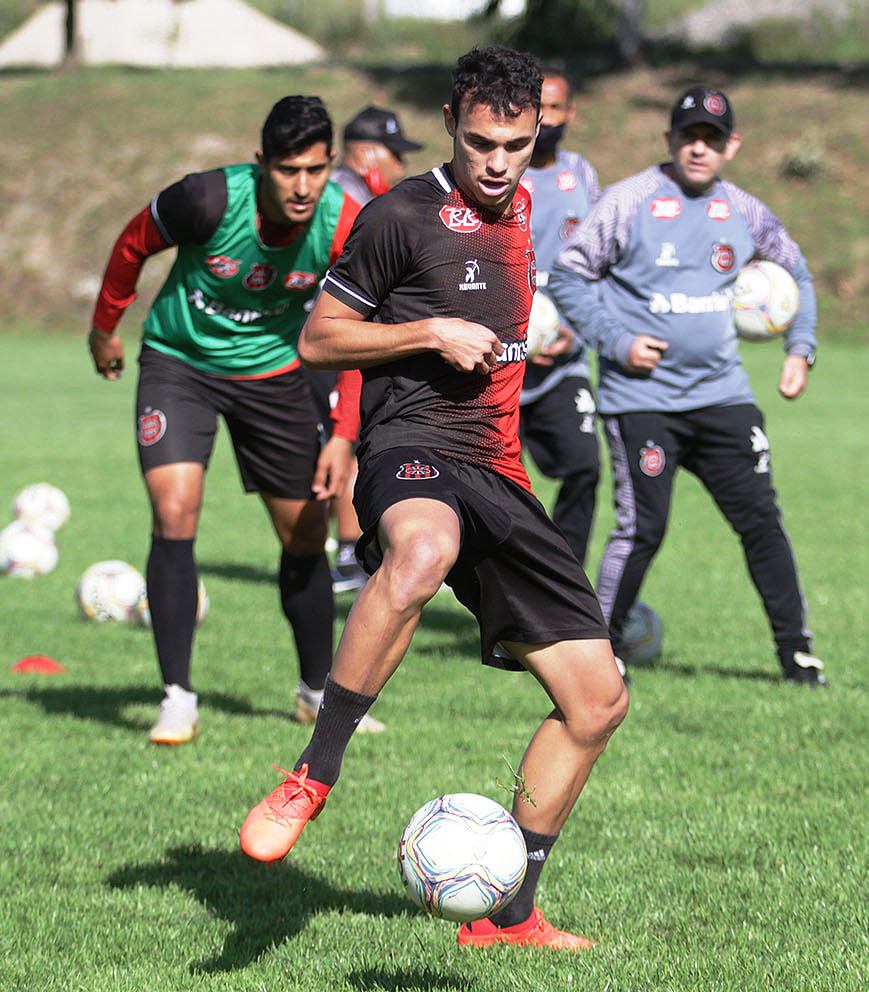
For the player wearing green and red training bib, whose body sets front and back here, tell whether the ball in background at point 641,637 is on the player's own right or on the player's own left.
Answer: on the player's own left

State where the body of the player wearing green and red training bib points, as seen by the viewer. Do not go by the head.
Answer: toward the camera

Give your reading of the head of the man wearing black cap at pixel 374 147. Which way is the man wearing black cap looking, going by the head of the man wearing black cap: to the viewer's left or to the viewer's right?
to the viewer's right

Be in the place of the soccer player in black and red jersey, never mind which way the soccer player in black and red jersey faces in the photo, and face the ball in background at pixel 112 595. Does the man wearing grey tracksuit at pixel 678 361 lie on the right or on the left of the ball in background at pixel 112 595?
right

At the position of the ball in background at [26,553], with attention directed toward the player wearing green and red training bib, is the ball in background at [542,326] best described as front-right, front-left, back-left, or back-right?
front-left

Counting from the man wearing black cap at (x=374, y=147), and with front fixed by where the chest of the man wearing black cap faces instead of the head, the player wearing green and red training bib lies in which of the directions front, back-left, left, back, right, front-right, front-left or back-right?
right

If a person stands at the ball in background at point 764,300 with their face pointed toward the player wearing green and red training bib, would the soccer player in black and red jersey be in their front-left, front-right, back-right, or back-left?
front-left

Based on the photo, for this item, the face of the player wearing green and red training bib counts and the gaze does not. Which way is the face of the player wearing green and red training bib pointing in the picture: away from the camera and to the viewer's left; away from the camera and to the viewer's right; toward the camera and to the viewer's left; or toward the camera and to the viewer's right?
toward the camera and to the viewer's right

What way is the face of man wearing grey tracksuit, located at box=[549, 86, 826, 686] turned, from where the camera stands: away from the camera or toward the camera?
toward the camera

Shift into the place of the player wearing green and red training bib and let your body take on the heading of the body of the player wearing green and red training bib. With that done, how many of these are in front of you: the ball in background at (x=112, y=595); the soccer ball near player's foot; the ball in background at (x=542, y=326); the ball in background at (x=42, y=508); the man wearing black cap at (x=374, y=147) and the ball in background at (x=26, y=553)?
1
